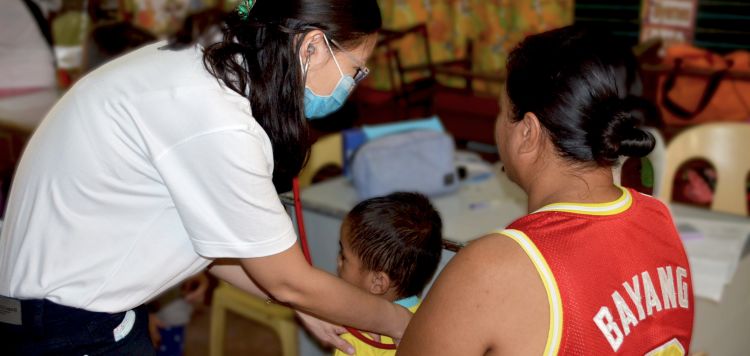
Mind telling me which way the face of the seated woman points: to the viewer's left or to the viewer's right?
to the viewer's left

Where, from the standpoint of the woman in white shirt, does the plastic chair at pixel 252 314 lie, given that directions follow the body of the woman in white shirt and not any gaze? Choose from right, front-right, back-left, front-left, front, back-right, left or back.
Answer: left

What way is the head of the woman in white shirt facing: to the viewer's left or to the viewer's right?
to the viewer's right

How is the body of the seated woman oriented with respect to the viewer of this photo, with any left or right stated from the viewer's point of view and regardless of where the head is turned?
facing away from the viewer and to the left of the viewer

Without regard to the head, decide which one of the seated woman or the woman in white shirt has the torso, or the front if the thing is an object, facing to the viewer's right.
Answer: the woman in white shirt

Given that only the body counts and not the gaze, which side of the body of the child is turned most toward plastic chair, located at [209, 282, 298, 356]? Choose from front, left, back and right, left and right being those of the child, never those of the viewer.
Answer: front

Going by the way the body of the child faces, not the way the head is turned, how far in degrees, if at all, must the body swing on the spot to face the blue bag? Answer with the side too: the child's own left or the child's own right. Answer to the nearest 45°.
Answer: approximately 45° to the child's own right

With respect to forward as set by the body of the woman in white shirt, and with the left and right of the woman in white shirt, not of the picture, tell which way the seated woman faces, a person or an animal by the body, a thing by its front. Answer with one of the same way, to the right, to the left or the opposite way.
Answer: to the left

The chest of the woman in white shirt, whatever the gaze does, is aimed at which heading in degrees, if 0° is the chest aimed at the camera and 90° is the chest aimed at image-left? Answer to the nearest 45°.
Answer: approximately 270°

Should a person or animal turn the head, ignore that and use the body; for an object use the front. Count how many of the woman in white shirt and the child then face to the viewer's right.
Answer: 1

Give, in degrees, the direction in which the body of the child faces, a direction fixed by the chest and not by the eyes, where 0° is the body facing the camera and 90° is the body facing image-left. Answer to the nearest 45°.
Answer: approximately 135°
